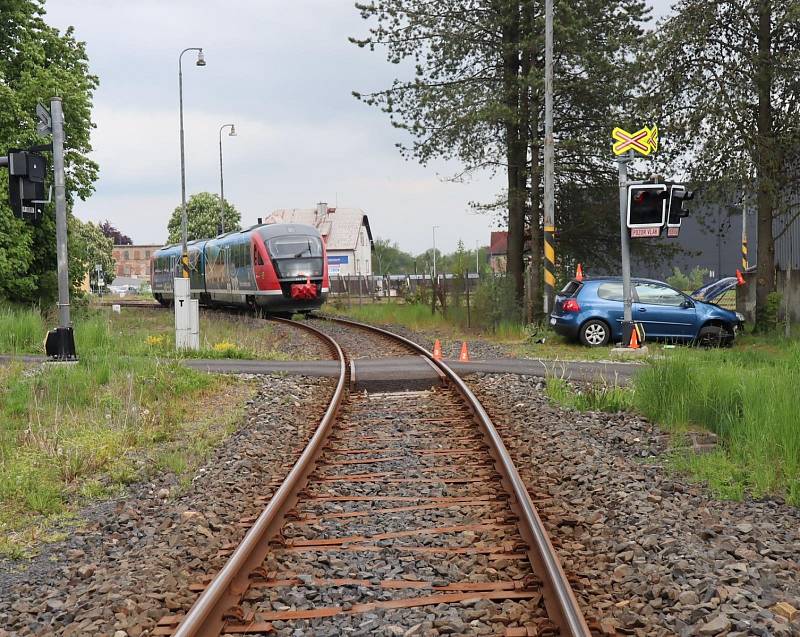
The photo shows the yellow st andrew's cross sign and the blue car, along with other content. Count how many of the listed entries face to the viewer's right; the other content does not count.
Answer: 1

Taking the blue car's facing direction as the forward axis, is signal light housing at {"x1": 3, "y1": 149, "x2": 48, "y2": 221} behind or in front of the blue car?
behind

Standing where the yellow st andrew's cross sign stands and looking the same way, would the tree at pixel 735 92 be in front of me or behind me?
behind

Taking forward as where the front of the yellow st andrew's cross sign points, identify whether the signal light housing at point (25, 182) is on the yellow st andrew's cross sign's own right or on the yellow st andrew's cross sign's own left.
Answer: on the yellow st andrew's cross sign's own right

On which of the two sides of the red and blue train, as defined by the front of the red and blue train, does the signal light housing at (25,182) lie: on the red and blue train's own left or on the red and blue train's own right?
on the red and blue train's own right

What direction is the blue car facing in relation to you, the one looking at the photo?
facing to the right of the viewer

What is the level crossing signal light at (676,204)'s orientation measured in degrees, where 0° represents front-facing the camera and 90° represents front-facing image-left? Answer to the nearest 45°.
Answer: approximately 315°

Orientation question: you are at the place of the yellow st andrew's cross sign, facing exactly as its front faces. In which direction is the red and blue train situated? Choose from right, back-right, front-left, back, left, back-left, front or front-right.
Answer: back-right

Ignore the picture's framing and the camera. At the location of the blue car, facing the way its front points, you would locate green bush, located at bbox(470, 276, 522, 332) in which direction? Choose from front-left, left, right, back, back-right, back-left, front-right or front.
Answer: back-left

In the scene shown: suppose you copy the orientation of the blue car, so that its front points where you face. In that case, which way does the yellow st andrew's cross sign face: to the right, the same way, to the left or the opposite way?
to the right
